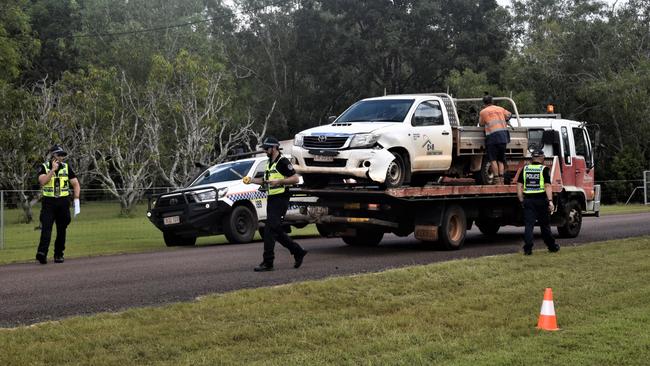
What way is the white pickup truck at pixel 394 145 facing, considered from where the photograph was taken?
facing the viewer and to the left of the viewer

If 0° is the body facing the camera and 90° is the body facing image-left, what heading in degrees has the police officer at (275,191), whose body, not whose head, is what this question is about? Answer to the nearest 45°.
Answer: approximately 90°

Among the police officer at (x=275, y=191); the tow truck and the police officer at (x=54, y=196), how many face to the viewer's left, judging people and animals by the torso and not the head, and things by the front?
1

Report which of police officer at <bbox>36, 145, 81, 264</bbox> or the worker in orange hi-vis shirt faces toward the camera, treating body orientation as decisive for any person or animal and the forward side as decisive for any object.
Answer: the police officer

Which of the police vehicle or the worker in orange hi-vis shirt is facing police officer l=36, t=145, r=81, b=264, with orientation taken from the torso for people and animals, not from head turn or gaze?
the police vehicle

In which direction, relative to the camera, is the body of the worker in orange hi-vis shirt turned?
away from the camera

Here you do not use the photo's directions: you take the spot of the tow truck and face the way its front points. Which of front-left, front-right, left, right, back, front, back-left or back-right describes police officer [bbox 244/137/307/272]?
back

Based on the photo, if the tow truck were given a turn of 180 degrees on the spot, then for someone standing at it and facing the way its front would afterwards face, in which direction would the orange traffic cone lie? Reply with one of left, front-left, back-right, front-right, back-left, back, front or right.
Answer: front-left

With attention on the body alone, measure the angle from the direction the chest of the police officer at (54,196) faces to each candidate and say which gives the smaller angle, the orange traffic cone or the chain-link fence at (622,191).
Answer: the orange traffic cone

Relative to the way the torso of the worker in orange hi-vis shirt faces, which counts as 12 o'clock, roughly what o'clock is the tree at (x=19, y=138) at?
The tree is roughly at 10 o'clock from the worker in orange hi-vis shirt.

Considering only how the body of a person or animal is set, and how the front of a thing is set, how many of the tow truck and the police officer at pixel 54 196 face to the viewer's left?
0

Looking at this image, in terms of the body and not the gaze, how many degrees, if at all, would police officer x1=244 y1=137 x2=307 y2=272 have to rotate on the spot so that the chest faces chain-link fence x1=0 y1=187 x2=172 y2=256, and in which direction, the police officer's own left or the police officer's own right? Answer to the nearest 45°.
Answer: approximately 45° to the police officer's own right

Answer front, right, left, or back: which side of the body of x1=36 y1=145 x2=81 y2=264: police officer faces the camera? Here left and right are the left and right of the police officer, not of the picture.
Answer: front

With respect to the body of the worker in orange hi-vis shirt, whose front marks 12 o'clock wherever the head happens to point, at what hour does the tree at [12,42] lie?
The tree is roughly at 10 o'clock from the worker in orange hi-vis shirt.

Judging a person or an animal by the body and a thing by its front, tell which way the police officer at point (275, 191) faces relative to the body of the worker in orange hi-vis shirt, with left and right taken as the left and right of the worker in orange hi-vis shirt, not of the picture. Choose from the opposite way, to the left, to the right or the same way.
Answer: to the left

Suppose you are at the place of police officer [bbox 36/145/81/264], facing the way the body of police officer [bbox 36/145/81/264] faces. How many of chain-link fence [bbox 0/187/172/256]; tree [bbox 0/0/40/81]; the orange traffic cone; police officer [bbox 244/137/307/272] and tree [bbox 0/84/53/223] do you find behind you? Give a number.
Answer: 3

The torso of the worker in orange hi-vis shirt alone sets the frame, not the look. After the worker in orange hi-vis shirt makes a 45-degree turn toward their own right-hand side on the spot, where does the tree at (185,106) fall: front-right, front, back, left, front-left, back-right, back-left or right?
left

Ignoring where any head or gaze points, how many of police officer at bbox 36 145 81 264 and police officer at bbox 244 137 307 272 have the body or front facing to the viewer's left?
1
